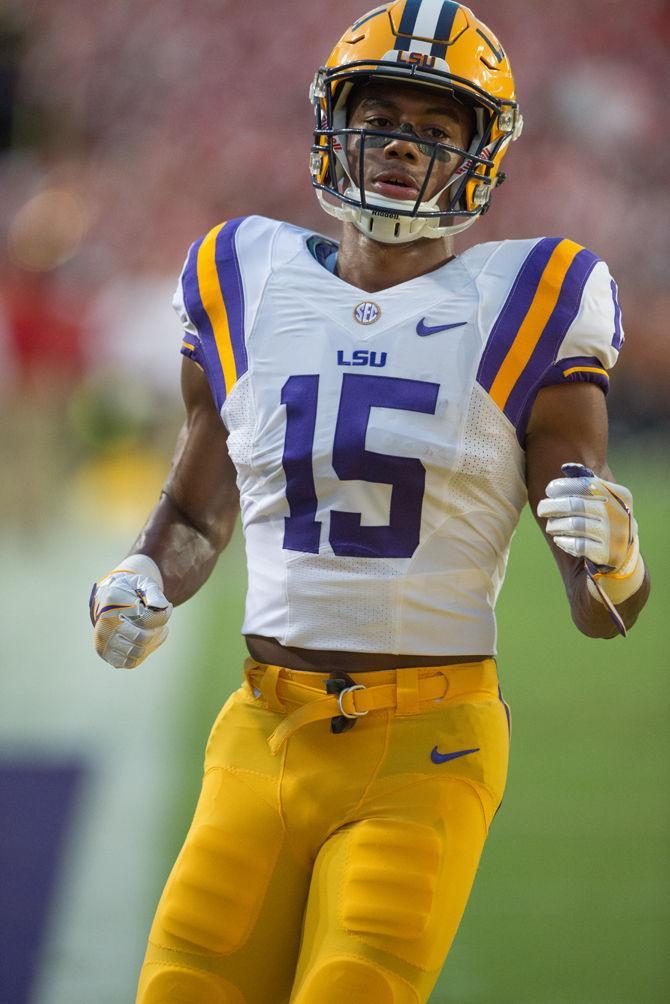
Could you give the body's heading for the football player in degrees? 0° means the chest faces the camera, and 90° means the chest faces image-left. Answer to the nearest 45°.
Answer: approximately 0°
